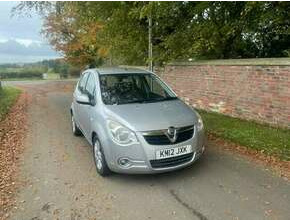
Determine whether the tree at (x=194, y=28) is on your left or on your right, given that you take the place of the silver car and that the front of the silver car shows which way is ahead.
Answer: on your left

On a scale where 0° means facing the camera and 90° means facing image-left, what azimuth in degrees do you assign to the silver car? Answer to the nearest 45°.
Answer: approximately 315°

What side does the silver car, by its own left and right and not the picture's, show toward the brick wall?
left
